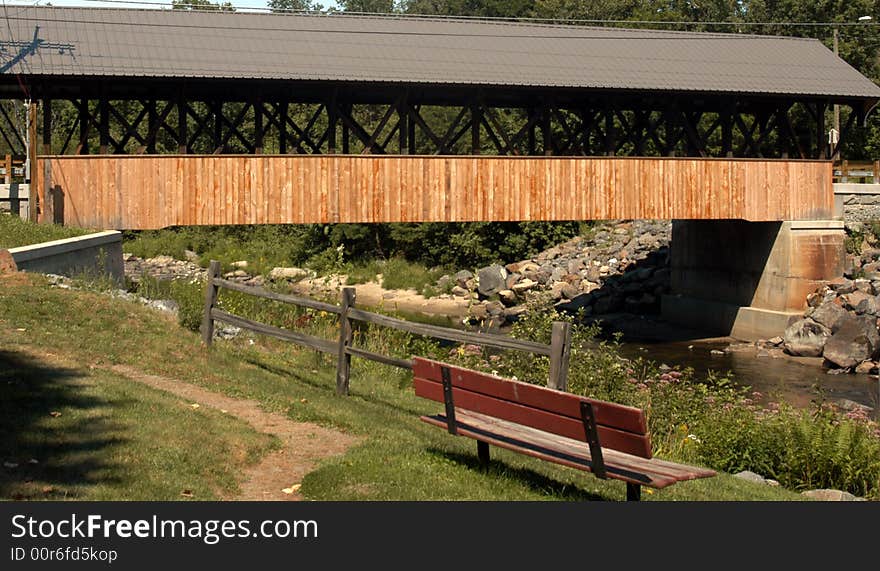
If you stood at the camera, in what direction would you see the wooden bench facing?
facing away from the viewer and to the right of the viewer

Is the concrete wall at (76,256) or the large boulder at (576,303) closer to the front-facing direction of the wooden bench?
the large boulder

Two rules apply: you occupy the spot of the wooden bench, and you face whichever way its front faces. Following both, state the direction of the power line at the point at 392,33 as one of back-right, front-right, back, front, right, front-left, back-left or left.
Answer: front-left

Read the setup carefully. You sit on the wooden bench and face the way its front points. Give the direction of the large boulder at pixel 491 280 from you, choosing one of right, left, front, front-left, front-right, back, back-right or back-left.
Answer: front-left

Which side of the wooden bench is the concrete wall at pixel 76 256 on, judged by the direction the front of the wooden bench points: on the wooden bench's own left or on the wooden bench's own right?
on the wooden bench's own left

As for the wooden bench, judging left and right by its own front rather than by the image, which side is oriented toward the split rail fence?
left

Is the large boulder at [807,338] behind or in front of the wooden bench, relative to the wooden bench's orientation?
in front

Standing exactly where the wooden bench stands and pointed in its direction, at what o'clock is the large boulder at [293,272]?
The large boulder is roughly at 10 o'clock from the wooden bench.

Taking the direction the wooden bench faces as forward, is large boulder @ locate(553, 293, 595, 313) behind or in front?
in front

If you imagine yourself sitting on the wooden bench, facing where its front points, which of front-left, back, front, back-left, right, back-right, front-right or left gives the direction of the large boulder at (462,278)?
front-left

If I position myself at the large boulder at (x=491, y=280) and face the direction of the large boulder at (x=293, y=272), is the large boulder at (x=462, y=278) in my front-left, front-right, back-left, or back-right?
front-right

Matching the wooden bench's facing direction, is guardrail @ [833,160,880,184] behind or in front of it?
in front
